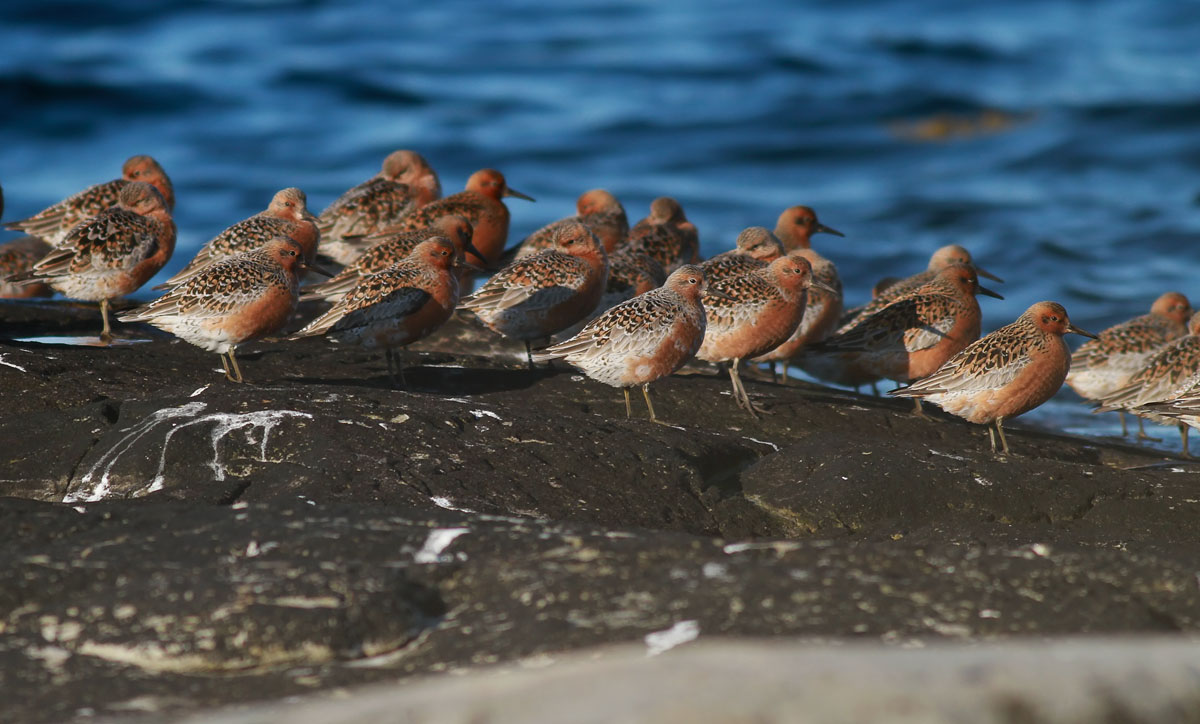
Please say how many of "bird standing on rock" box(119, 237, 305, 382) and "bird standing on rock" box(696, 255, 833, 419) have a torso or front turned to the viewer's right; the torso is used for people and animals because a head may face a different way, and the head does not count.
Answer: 2

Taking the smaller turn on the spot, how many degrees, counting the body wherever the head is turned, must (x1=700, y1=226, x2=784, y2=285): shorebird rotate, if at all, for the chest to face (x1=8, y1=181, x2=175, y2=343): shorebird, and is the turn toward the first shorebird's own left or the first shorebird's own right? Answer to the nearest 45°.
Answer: approximately 180°

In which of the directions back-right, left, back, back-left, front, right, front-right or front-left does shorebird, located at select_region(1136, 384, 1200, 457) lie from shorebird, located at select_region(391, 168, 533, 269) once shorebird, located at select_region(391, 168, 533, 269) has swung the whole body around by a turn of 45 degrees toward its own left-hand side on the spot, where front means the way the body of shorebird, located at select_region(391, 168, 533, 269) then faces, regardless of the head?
right

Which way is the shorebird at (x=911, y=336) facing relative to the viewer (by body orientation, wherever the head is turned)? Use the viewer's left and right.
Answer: facing to the right of the viewer

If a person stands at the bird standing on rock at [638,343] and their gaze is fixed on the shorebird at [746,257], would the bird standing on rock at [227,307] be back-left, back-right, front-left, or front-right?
back-left

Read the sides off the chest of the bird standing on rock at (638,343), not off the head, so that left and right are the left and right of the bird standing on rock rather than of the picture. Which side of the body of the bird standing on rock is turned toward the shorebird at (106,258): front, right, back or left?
back

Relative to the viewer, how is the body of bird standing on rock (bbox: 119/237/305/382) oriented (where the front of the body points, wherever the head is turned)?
to the viewer's right

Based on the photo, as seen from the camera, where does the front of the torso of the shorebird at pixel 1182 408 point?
to the viewer's right

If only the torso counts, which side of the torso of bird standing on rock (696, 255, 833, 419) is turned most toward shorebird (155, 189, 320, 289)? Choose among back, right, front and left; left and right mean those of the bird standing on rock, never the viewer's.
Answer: back

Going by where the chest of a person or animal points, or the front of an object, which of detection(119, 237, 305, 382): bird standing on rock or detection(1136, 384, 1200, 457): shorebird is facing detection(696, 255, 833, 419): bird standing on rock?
detection(119, 237, 305, 382): bird standing on rock

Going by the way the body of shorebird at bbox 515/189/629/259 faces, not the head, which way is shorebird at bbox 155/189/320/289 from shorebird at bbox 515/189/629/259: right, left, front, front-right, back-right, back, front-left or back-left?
back-right

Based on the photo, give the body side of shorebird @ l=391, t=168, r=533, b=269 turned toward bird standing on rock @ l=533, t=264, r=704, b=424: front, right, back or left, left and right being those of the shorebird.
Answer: right

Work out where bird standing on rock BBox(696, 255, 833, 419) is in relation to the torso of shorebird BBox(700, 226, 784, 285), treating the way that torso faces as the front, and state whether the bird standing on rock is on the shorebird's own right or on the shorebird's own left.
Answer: on the shorebird's own right

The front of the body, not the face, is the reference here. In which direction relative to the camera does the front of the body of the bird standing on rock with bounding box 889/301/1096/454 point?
to the viewer's right

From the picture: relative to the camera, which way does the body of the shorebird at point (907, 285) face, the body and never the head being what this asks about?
to the viewer's right
